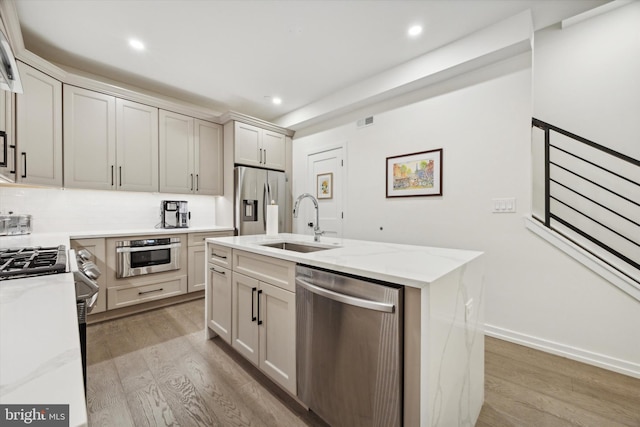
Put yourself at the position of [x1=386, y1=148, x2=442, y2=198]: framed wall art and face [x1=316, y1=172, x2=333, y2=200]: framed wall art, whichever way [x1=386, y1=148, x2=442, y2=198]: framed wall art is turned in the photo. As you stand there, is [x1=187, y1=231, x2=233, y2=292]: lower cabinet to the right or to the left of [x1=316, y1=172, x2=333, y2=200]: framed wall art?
left

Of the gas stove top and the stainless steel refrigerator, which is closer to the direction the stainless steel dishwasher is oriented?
the gas stove top

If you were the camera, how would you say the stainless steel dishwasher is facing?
facing the viewer and to the left of the viewer

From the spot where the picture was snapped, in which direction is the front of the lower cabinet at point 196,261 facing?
facing the viewer

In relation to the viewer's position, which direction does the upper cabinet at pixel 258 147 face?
facing the viewer and to the right of the viewer

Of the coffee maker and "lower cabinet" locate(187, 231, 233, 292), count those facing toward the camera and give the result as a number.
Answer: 2

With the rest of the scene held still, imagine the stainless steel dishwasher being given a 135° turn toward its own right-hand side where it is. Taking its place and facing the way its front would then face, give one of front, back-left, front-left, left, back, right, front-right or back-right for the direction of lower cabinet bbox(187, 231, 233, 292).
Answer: front-left

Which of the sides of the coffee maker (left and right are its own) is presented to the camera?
front

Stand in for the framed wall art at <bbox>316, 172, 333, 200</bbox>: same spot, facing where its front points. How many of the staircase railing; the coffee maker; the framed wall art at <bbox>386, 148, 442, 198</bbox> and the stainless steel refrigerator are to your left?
2
